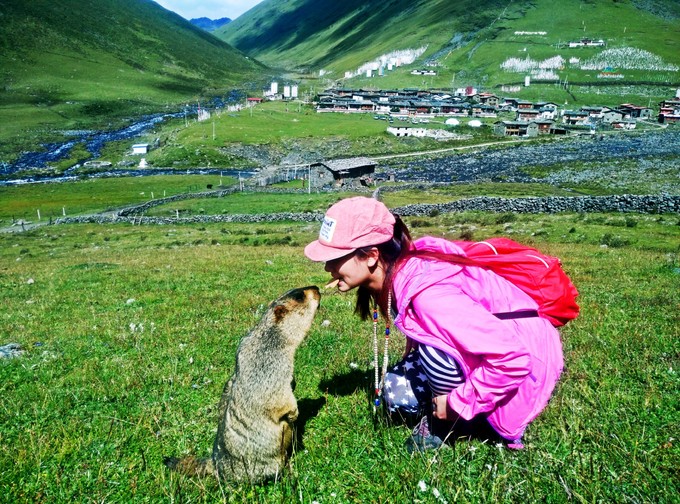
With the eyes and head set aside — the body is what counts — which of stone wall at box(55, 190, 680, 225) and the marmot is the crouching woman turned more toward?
the marmot

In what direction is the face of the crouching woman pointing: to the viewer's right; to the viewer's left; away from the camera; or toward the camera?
to the viewer's left

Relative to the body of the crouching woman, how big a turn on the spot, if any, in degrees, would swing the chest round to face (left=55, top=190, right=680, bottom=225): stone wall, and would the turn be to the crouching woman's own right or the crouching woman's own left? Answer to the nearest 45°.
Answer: approximately 90° to the crouching woman's own right

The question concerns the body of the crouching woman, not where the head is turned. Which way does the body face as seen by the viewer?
to the viewer's left

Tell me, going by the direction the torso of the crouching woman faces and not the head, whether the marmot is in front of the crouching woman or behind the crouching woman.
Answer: in front

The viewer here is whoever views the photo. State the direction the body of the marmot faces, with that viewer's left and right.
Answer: facing to the right of the viewer

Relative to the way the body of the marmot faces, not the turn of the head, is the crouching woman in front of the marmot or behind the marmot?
in front

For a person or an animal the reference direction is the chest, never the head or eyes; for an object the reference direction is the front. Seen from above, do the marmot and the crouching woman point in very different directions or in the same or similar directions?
very different directions

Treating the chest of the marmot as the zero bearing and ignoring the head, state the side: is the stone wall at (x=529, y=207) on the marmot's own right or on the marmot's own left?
on the marmot's own left

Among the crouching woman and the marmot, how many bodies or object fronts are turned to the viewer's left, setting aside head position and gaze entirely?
1

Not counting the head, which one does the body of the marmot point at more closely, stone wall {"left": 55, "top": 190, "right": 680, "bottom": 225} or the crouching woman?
the crouching woman
